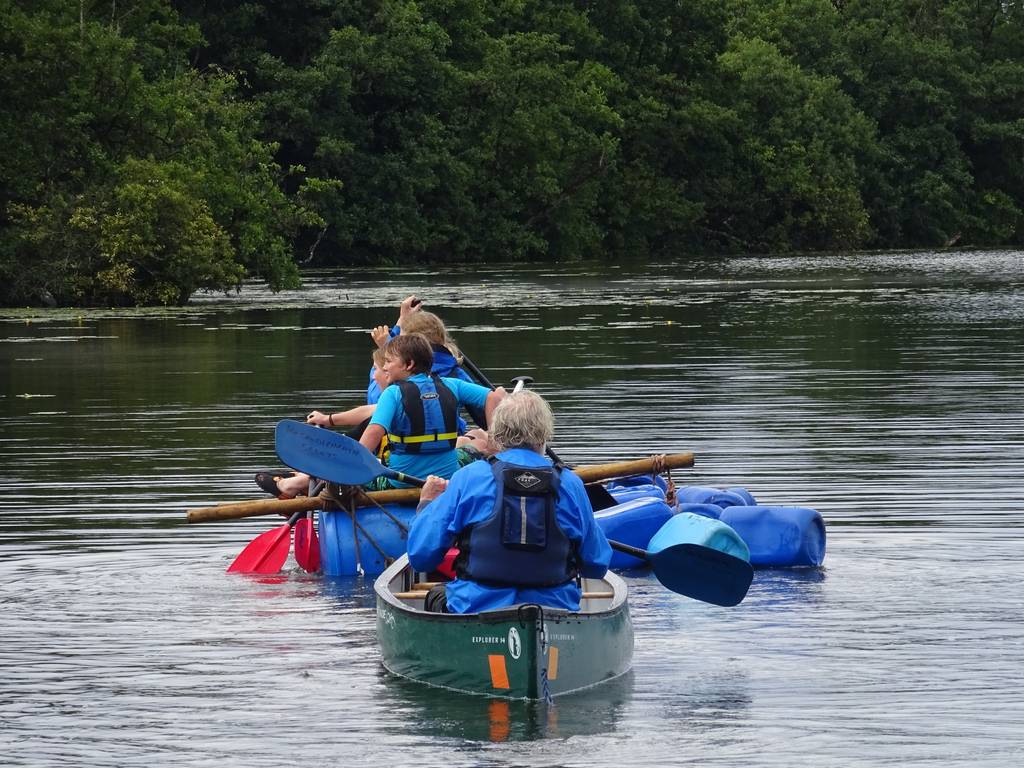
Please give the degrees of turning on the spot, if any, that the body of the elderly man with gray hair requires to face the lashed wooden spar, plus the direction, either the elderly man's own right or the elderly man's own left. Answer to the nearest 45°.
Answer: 0° — they already face it

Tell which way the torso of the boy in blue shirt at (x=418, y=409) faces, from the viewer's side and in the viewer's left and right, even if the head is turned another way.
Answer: facing away from the viewer and to the left of the viewer

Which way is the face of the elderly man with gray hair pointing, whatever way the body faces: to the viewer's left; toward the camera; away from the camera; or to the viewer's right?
away from the camera

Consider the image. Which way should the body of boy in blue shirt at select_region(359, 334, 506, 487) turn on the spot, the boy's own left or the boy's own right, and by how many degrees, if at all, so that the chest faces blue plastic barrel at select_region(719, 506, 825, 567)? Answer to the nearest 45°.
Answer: approximately 135° to the boy's own right

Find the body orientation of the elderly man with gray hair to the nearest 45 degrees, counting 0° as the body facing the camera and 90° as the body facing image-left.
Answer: approximately 180°
